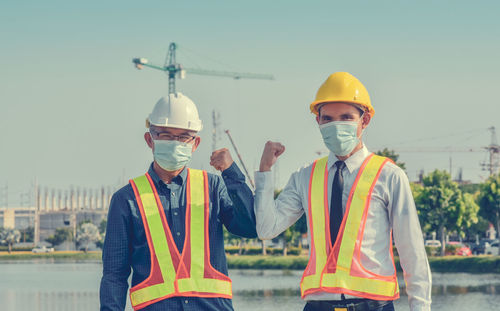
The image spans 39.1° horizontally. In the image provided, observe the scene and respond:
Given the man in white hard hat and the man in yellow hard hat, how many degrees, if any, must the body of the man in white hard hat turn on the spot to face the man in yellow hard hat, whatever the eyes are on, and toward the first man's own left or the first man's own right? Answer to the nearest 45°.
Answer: approximately 90° to the first man's own left

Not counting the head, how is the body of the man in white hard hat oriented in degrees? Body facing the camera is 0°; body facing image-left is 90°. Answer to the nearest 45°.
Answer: approximately 0°
